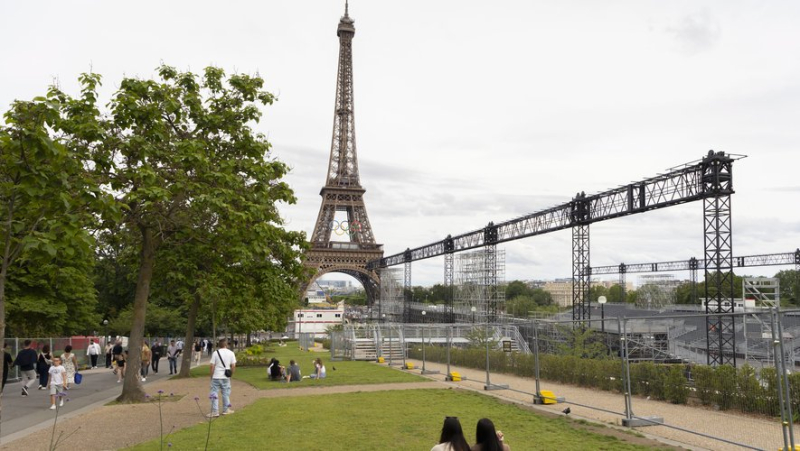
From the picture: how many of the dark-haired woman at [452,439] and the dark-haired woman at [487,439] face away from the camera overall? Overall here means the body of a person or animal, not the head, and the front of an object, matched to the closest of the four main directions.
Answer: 2

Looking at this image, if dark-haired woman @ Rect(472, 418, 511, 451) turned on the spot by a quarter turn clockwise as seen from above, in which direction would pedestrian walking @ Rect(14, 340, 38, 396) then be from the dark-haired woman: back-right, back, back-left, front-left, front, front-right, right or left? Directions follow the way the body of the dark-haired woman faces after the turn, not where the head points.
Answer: back-left

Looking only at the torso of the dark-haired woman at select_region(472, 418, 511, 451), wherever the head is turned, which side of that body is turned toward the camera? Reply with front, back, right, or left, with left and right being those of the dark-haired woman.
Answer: back

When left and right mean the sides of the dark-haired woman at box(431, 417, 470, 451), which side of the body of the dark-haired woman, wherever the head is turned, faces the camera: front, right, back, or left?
back

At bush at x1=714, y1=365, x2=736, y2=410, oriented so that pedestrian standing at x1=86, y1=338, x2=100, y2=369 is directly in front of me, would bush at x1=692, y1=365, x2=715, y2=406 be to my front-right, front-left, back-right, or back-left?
front-right

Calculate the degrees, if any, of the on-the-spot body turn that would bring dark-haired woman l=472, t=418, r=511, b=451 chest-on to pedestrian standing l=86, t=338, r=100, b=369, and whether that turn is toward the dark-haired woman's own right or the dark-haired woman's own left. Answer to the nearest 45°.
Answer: approximately 45° to the dark-haired woman's own left

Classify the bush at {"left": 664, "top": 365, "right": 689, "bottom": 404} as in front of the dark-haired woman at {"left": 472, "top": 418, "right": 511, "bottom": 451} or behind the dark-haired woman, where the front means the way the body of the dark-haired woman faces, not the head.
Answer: in front

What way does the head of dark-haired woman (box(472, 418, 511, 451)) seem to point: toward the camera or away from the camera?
away from the camera

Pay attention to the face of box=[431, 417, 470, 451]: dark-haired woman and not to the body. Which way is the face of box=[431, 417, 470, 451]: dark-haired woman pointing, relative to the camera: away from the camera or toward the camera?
away from the camera

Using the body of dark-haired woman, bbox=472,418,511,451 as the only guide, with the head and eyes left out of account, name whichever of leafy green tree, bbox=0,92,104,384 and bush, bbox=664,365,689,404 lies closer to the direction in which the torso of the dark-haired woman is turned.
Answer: the bush

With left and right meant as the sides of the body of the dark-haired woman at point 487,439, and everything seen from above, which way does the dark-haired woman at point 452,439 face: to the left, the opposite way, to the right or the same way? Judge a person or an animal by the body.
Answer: the same way

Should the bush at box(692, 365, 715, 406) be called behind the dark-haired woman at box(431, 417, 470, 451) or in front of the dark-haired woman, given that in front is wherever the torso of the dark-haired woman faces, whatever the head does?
in front
